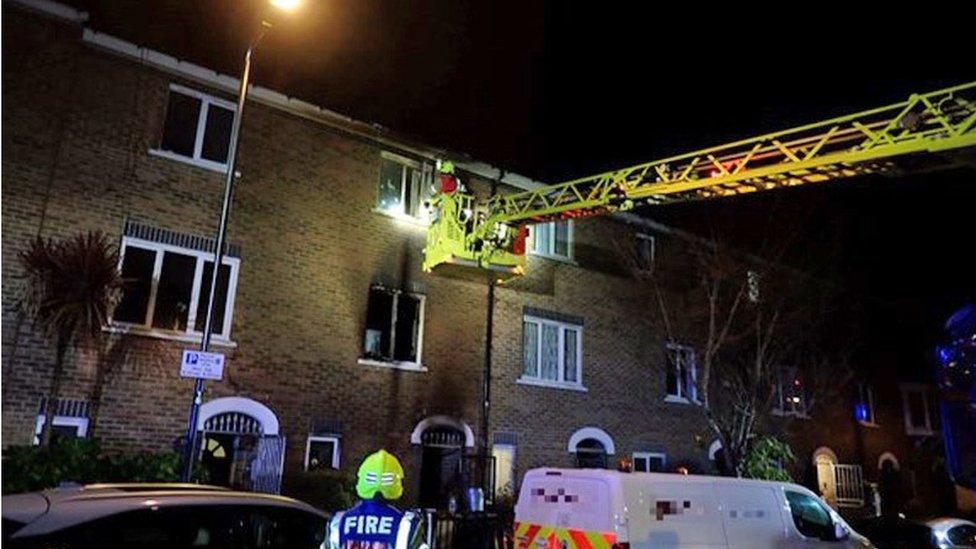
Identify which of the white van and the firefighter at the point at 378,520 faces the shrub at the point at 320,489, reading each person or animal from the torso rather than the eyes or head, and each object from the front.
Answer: the firefighter

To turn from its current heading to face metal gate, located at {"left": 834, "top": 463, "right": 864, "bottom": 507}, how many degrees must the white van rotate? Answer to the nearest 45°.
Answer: approximately 45° to its left

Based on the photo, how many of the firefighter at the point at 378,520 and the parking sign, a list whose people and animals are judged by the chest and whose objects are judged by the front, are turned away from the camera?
1

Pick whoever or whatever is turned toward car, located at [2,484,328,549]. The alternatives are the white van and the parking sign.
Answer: the parking sign

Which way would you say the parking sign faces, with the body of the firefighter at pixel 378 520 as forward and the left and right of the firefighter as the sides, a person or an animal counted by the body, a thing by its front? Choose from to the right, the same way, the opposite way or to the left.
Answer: the opposite way

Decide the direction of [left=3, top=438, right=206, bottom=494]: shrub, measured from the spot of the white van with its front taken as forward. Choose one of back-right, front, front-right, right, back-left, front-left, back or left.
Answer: back-left

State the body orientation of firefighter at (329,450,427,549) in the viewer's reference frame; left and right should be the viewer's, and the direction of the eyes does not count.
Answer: facing away from the viewer

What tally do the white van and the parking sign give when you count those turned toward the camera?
1

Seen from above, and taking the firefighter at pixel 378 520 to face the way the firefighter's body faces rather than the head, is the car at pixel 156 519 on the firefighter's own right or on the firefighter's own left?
on the firefighter's own left
